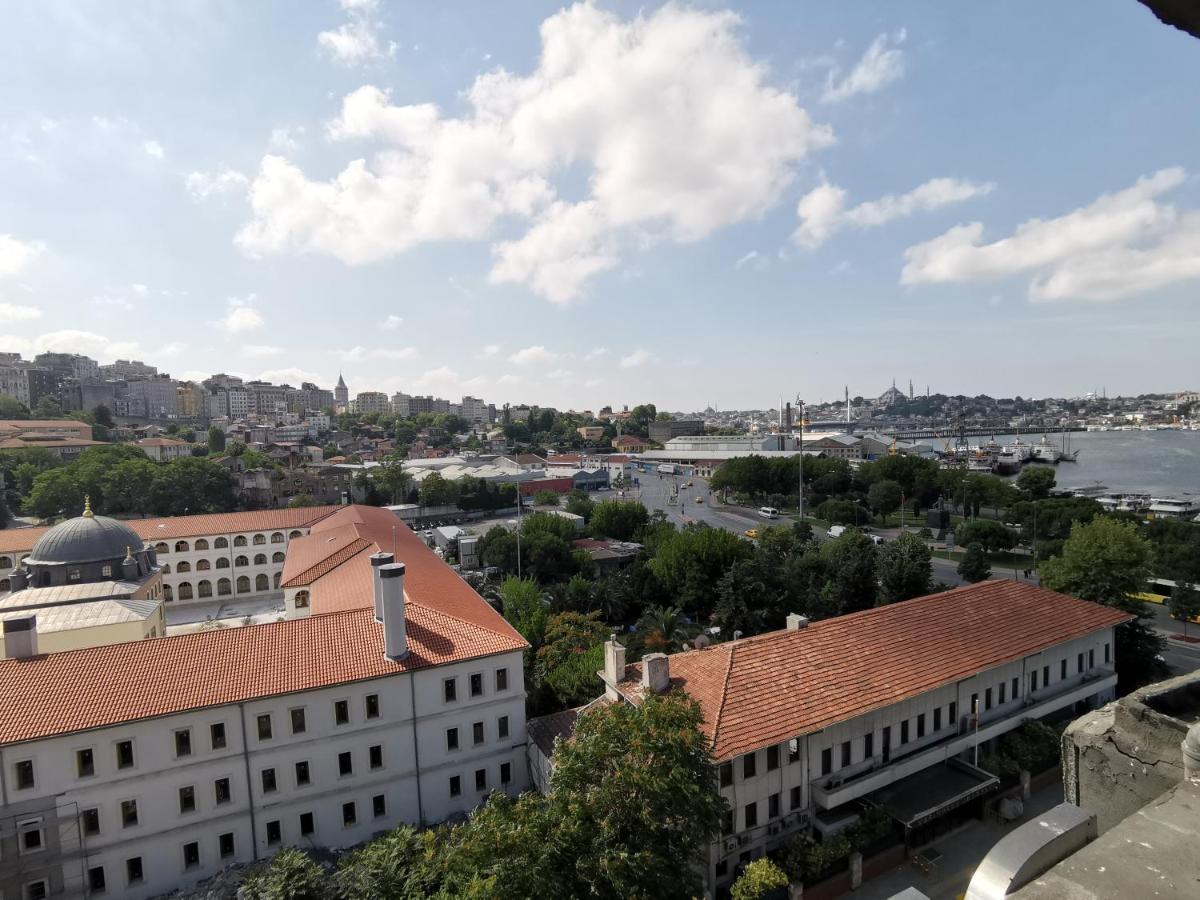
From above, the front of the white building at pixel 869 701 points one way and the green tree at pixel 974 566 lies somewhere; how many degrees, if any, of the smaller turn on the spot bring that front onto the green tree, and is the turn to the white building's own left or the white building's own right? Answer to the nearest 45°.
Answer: approximately 135° to the white building's own left

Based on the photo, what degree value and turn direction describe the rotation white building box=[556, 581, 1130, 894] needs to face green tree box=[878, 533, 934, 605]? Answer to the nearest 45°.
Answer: approximately 135° to its left

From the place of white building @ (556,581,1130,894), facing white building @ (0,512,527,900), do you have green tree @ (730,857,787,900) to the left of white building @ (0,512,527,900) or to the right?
left

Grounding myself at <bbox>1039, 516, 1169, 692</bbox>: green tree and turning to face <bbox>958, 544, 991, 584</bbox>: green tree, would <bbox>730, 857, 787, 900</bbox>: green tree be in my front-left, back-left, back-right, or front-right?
back-left

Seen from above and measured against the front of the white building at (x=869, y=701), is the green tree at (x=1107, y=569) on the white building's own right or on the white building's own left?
on the white building's own left

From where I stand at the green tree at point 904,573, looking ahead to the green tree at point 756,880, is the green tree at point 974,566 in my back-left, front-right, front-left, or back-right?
back-left

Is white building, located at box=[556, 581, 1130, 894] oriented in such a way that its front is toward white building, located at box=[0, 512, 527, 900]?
no

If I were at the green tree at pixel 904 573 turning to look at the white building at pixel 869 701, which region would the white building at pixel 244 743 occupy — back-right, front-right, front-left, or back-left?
front-right
